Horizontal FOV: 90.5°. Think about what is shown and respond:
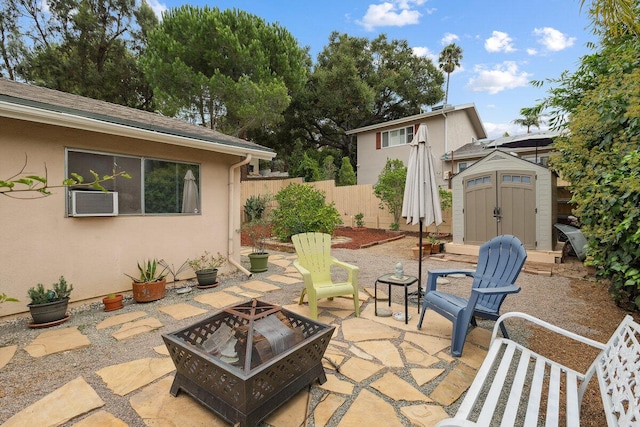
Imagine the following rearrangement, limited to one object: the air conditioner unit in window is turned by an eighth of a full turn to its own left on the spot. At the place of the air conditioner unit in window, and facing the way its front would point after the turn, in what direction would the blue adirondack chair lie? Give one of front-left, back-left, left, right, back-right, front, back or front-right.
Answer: front

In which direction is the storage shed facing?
toward the camera

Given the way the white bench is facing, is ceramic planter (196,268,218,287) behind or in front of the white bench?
in front

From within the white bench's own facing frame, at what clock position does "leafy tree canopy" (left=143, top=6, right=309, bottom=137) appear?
The leafy tree canopy is roughly at 1 o'clock from the white bench.

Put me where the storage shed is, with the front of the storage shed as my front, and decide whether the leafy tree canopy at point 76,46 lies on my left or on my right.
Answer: on my right

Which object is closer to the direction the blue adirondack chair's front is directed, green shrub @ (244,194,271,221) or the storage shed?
the green shrub

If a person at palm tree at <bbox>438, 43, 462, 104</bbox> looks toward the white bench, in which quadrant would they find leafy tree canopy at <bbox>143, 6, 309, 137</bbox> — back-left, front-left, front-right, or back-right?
front-right

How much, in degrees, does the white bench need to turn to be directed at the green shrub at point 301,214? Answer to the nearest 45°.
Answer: approximately 45° to its right

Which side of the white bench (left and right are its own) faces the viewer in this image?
left

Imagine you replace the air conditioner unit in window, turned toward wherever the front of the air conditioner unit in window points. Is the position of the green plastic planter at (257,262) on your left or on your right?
on your left

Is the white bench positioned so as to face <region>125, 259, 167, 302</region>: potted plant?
yes

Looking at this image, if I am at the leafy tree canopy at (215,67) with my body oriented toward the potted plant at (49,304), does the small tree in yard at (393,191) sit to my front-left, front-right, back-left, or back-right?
front-left

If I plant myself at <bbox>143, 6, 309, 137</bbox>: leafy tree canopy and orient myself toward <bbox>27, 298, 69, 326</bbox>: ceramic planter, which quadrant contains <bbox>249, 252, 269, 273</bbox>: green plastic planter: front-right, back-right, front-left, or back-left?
front-left

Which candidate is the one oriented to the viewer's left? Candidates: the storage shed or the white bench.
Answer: the white bench

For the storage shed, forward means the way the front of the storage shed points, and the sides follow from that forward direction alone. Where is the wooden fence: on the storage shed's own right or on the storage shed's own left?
on the storage shed's own right

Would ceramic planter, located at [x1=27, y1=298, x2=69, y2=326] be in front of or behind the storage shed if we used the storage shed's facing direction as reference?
in front
